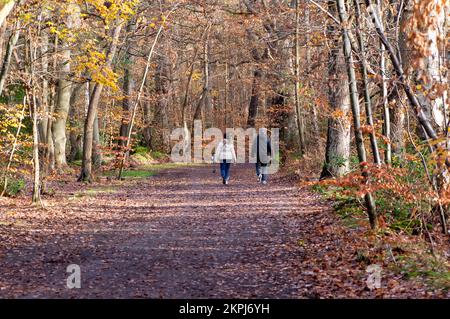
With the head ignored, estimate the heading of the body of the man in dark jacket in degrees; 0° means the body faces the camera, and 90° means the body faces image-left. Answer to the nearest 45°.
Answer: approximately 180°

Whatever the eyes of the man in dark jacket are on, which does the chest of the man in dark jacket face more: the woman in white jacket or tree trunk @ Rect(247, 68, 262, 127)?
the tree trunk

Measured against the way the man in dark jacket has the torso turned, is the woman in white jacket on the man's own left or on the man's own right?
on the man's own left

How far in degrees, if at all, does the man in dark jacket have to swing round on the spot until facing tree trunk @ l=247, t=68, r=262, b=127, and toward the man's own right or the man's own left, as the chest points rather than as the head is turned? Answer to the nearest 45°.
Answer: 0° — they already face it

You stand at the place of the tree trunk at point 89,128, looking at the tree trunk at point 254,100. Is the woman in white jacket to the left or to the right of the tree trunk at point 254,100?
right

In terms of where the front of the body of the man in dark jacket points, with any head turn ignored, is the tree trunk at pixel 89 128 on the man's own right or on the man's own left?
on the man's own left
